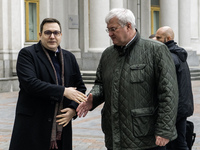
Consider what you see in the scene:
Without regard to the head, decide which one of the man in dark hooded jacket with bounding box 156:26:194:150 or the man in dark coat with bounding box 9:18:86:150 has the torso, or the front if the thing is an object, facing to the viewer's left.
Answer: the man in dark hooded jacket with bounding box 156:26:194:150

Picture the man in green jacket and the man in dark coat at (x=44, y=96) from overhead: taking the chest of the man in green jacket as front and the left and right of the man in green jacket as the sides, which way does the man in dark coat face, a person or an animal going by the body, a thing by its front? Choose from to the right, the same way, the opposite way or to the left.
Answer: to the left

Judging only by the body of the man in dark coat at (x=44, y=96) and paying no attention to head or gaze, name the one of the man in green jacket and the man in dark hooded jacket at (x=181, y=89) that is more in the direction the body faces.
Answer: the man in green jacket

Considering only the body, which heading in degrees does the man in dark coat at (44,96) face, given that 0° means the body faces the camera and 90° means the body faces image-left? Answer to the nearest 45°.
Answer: approximately 315°

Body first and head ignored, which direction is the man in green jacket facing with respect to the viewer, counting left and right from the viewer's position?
facing the viewer and to the left of the viewer

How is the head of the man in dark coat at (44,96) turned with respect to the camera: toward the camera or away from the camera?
toward the camera

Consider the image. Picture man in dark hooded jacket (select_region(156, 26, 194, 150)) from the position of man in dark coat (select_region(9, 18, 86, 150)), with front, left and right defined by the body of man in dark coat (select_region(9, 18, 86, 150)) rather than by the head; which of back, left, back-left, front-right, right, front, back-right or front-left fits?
left

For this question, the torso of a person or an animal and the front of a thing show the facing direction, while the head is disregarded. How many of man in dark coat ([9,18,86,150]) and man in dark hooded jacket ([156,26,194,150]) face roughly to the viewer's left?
1

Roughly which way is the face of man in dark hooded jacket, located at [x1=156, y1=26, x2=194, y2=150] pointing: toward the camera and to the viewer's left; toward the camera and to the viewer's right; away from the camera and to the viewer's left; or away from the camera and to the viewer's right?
toward the camera and to the viewer's left

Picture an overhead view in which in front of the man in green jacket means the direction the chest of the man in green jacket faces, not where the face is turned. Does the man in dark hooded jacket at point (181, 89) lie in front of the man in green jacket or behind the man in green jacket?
behind

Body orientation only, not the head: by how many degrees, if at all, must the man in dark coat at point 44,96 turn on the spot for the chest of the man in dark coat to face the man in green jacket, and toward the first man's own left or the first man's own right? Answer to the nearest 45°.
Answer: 0° — they already face them

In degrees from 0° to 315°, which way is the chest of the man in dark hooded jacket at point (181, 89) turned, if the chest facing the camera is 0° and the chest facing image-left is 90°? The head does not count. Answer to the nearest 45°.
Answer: approximately 90°
